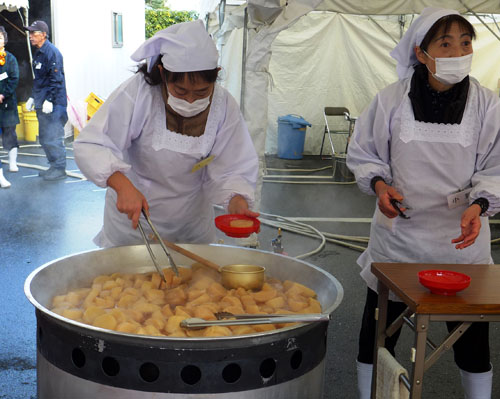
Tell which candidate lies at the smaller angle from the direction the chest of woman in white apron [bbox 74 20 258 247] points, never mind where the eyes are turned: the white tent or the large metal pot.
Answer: the large metal pot

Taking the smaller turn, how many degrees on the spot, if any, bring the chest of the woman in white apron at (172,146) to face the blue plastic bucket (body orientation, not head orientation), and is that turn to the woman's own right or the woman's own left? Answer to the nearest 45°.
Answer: approximately 180°

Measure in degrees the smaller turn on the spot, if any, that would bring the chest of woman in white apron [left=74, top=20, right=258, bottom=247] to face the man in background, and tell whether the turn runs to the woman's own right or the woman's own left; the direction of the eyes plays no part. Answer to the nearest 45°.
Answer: approximately 180°

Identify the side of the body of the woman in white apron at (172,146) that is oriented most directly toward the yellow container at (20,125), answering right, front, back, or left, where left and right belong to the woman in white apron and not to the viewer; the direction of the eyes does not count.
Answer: back

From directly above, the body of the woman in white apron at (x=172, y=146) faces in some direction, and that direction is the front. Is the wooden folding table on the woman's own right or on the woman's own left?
on the woman's own left

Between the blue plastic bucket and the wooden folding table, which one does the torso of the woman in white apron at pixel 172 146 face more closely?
the wooden folding table

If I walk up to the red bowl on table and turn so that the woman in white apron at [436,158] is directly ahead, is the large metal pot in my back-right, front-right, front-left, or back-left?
back-left

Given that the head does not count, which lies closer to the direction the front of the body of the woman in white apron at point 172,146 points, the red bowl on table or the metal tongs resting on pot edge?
the metal tongs resting on pot edge

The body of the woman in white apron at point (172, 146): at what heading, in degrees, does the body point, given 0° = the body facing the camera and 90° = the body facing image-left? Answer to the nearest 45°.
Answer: approximately 0°

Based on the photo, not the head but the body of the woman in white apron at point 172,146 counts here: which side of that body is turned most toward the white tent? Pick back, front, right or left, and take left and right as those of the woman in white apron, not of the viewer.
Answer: back

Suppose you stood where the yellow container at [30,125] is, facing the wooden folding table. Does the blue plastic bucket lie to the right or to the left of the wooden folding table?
left

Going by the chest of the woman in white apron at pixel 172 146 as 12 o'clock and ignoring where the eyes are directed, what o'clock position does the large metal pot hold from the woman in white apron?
The large metal pot is roughly at 12 o'clock from the woman in white apron.
